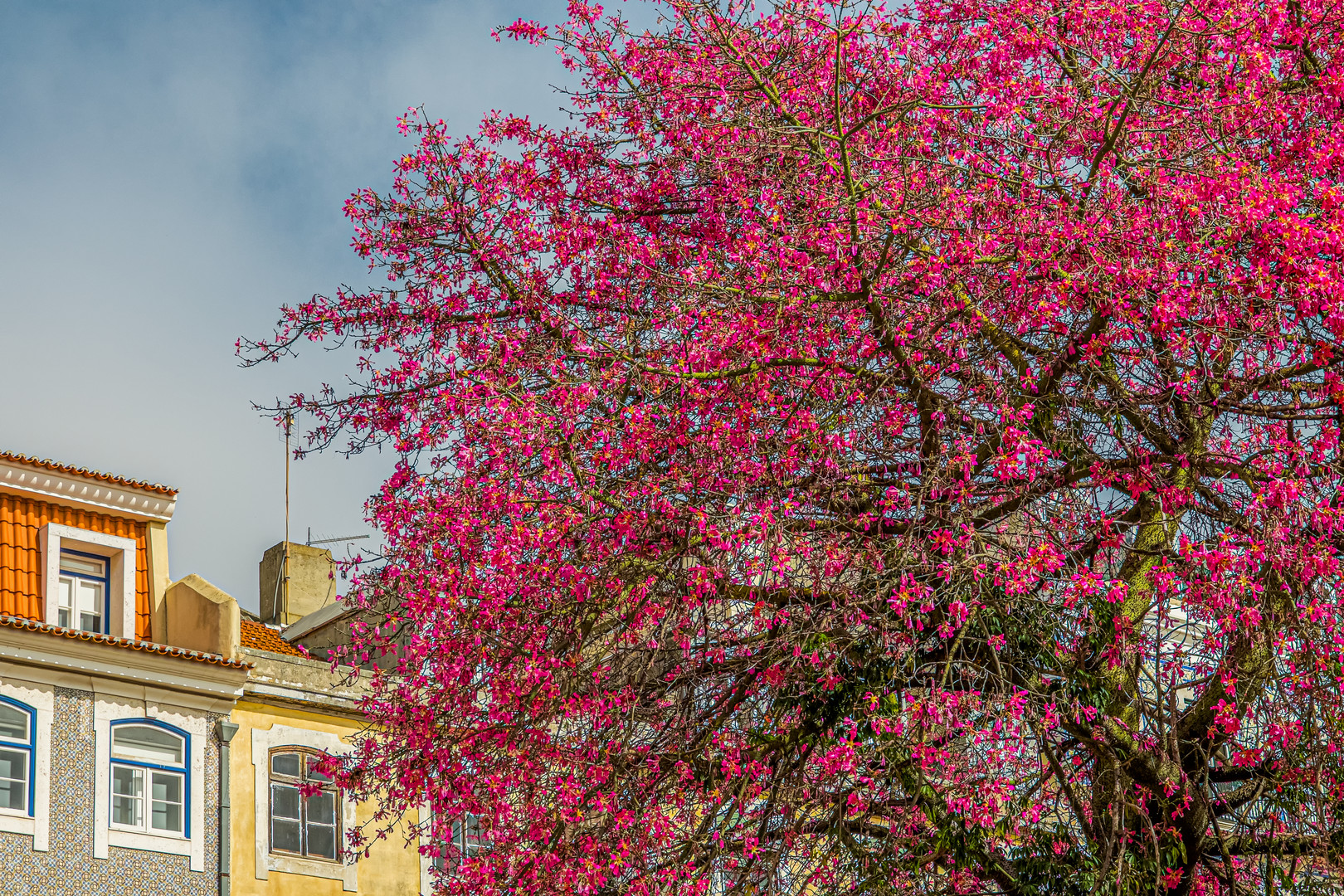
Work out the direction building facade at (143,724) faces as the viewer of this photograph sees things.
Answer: facing the viewer and to the right of the viewer

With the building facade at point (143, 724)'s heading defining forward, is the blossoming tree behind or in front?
in front
